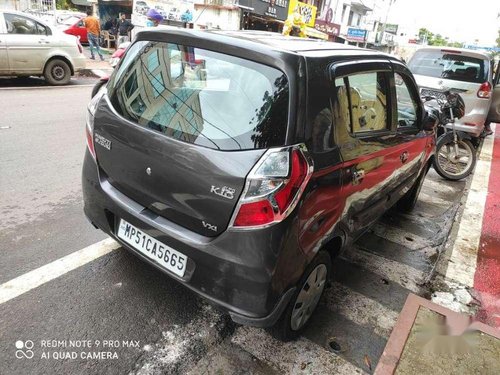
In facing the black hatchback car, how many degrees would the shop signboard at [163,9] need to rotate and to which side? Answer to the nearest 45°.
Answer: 0° — it already faces it

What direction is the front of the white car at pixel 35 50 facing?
to the viewer's left

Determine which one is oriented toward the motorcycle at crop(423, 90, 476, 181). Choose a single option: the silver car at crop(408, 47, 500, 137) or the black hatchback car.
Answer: the black hatchback car

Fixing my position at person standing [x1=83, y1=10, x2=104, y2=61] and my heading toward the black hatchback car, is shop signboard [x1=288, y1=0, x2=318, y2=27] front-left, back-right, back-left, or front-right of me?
back-left

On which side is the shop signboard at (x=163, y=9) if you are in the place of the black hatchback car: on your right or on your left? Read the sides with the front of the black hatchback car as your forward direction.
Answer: on your left

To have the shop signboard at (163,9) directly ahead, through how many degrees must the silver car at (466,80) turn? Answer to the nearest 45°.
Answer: approximately 45° to its left

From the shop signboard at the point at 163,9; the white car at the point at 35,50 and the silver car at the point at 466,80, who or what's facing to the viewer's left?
the white car at the point at 35,50
